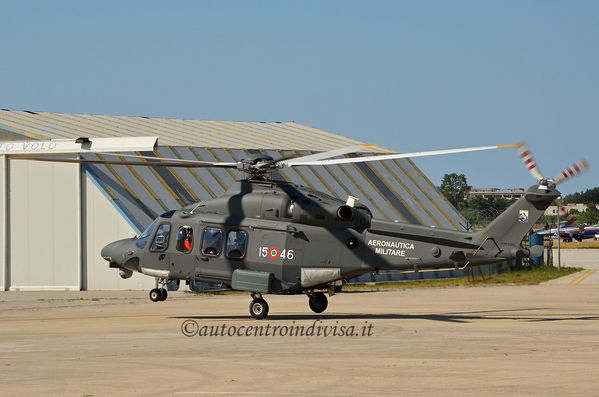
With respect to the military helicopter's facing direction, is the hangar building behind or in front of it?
in front

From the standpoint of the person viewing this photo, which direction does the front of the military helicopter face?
facing away from the viewer and to the left of the viewer
